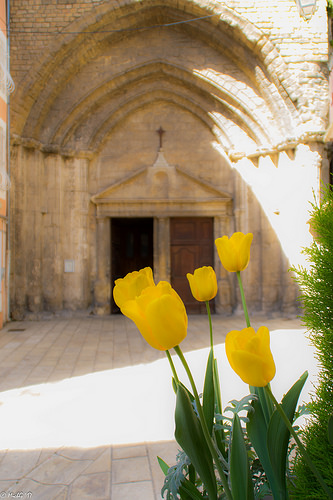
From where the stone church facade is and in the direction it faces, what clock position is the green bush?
The green bush is roughly at 12 o'clock from the stone church facade.

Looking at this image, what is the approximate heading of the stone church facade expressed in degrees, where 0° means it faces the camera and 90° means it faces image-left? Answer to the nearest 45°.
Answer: approximately 0°
